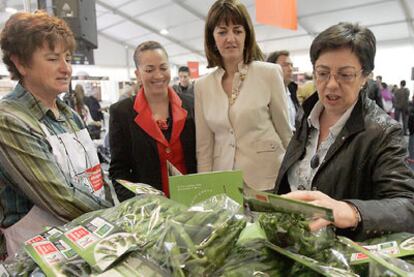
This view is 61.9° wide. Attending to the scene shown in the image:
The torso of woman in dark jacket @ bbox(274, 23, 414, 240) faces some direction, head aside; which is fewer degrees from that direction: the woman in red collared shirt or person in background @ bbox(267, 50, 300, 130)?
the woman in red collared shirt

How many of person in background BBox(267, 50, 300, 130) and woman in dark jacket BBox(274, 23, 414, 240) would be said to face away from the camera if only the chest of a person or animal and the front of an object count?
0

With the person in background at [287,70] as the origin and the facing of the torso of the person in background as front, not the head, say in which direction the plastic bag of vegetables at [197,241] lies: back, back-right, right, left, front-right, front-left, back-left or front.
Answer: front-right

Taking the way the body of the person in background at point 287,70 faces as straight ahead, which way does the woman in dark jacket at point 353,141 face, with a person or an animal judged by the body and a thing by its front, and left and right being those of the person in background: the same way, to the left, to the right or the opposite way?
to the right

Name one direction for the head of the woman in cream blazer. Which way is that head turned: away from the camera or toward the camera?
toward the camera

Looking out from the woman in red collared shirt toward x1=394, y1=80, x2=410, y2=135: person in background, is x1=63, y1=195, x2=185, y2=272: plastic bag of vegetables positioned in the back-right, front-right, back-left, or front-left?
back-right

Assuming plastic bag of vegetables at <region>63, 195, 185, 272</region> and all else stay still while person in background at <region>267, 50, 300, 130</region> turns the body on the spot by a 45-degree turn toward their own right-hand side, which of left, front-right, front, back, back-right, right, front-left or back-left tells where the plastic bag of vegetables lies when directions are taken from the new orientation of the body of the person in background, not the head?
front

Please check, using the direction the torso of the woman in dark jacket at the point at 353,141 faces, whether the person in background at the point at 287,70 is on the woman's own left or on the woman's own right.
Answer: on the woman's own right

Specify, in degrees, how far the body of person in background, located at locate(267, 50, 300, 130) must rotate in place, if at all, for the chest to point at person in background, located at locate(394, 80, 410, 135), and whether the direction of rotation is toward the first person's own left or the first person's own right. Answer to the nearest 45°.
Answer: approximately 90° to the first person's own left

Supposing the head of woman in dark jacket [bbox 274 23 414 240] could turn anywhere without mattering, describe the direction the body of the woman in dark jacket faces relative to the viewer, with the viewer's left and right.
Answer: facing the viewer and to the left of the viewer

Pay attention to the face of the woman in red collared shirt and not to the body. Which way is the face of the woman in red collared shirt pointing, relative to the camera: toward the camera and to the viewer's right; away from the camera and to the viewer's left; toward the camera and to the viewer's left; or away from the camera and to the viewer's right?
toward the camera and to the viewer's right

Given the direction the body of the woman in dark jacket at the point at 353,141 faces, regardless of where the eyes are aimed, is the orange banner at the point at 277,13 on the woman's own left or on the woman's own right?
on the woman's own right

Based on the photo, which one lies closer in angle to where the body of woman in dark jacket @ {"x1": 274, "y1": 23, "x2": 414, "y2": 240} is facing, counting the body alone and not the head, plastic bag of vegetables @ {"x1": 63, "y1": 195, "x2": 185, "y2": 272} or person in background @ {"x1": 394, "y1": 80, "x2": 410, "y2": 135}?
the plastic bag of vegetables

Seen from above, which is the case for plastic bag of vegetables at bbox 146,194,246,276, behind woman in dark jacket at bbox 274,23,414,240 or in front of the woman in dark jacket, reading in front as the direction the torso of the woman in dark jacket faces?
in front

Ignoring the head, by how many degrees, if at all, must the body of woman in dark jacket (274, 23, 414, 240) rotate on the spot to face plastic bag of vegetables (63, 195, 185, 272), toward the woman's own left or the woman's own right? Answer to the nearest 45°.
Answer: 0° — they already face it

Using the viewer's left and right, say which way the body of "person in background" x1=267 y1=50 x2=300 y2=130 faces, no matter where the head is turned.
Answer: facing the viewer and to the right of the viewer
